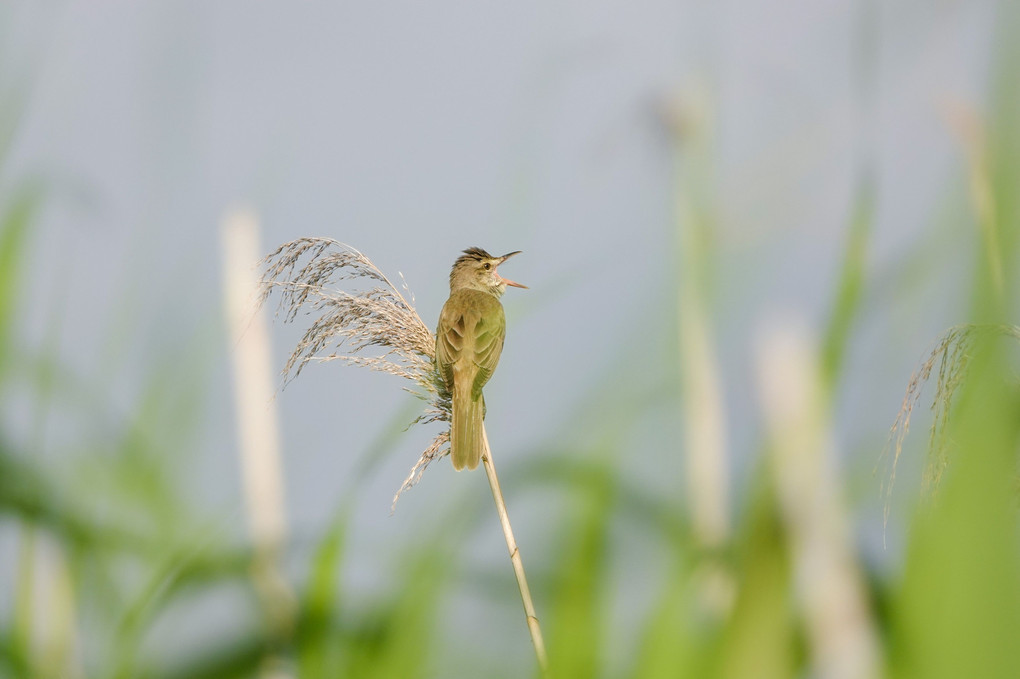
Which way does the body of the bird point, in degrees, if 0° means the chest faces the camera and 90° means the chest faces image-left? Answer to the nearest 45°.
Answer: approximately 180°
